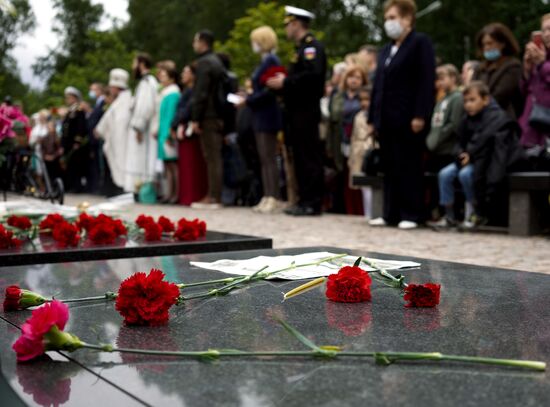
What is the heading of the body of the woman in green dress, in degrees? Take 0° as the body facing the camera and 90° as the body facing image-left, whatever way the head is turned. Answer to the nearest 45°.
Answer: approximately 90°

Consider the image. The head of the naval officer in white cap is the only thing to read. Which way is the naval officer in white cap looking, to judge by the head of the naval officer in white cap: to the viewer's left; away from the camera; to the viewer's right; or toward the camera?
to the viewer's left

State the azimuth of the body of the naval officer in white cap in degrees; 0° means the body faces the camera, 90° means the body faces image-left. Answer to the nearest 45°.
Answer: approximately 90°

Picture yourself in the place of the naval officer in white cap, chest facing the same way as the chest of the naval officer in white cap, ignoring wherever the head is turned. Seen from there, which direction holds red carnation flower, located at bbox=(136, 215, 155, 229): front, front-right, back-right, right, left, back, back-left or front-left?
left

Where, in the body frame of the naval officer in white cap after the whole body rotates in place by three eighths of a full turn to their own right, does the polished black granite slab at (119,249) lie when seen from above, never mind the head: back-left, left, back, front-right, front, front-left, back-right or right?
back-right

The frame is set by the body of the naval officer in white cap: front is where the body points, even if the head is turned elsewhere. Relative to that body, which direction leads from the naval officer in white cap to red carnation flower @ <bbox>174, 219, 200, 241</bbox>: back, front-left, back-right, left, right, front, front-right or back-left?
left
